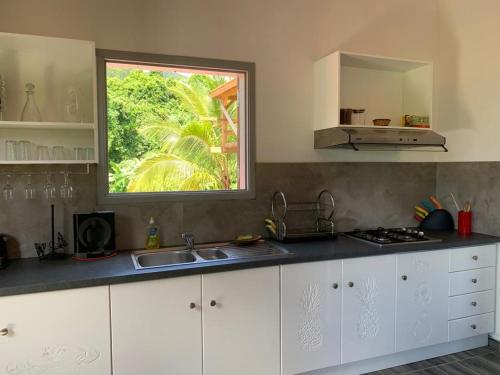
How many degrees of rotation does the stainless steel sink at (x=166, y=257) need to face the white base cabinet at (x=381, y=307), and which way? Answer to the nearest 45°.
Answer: approximately 90° to its left

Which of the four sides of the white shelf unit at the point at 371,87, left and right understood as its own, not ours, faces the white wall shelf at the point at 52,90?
right

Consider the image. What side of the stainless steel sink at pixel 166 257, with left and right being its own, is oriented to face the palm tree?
back

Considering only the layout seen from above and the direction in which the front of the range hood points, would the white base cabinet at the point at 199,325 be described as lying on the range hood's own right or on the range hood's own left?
on the range hood's own right

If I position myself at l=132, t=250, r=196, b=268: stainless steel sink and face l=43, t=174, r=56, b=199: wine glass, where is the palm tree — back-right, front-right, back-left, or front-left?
back-right

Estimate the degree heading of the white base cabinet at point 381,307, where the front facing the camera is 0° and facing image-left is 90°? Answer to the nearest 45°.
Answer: approximately 315°

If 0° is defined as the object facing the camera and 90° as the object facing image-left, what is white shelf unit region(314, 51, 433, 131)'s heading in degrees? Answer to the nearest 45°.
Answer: approximately 315°
